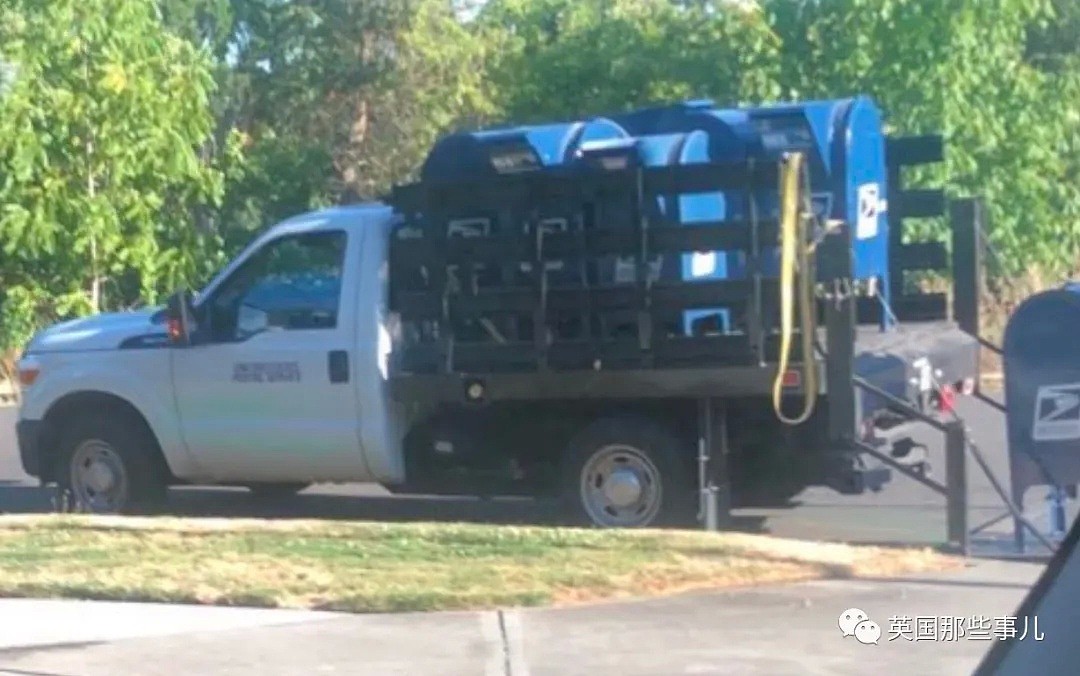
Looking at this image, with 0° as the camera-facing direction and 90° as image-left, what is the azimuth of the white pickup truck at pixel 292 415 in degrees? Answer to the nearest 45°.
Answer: approximately 90°

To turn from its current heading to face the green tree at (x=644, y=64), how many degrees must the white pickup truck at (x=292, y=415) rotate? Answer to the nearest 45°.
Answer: approximately 90° to its right

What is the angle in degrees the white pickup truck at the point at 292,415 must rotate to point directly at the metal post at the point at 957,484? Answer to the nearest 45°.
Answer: approximately 135° to its left

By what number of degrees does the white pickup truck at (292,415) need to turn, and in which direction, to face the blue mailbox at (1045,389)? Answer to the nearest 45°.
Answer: approximately 135° to its left

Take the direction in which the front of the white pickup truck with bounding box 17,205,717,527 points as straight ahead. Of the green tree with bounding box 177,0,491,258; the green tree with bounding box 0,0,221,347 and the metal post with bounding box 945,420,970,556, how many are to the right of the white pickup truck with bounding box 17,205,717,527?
2

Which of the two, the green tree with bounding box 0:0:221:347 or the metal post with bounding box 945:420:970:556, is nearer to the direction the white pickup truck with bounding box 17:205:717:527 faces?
the green tree

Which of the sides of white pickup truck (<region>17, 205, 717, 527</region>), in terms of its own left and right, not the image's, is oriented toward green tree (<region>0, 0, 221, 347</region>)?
right

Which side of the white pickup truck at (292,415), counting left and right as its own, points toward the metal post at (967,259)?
back

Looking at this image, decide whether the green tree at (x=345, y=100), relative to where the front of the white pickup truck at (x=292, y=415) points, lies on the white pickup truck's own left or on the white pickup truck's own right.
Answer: on the white pickup truck's own right
